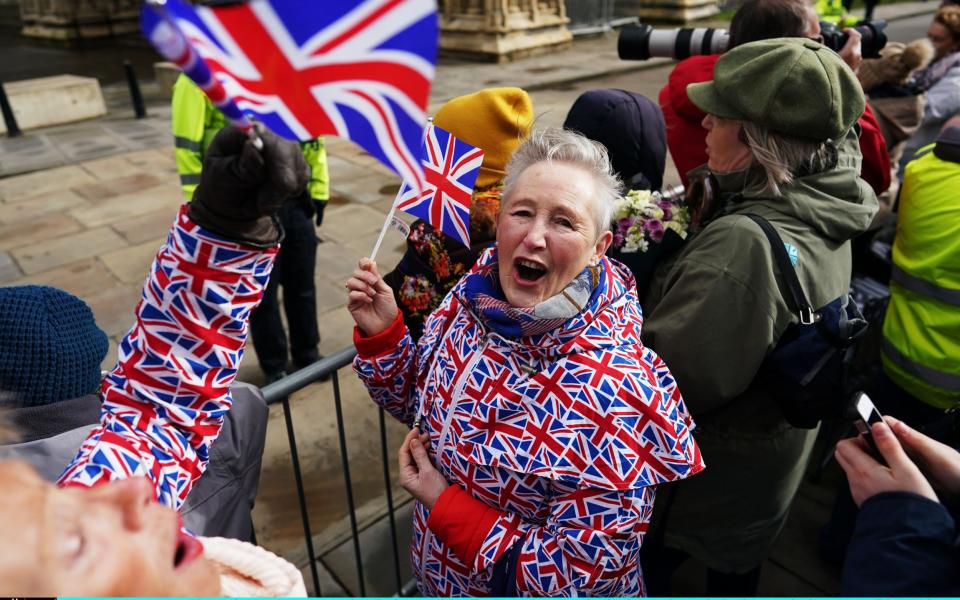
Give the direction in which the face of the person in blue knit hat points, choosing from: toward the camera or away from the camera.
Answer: away from the camera

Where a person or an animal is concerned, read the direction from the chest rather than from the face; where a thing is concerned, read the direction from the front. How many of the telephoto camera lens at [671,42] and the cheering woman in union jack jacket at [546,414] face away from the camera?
0

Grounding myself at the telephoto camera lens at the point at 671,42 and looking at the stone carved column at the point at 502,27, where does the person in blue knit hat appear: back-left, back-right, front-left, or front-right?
back-left

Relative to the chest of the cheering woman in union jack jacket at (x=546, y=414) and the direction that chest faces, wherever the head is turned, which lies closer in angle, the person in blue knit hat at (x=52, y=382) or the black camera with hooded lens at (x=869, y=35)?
the person in blue knit hat

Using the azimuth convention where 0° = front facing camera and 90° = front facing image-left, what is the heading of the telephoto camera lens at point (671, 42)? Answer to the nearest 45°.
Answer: approximately 90°

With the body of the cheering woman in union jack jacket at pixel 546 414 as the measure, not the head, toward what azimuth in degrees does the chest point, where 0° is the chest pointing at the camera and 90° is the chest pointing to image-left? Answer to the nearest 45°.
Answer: approximately 45°

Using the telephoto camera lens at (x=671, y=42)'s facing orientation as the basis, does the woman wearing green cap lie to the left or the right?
on its left

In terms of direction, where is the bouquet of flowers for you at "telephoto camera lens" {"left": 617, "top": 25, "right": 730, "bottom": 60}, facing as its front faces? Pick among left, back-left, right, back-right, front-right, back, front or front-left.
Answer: left

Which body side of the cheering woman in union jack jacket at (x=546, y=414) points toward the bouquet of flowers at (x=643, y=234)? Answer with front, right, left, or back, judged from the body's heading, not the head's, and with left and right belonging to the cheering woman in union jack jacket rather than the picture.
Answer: back

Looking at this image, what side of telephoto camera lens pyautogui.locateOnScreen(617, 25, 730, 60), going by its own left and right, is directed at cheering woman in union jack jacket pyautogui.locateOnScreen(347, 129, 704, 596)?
left

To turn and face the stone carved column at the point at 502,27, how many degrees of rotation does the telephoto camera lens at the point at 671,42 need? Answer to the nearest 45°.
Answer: approximately 90° to its right
